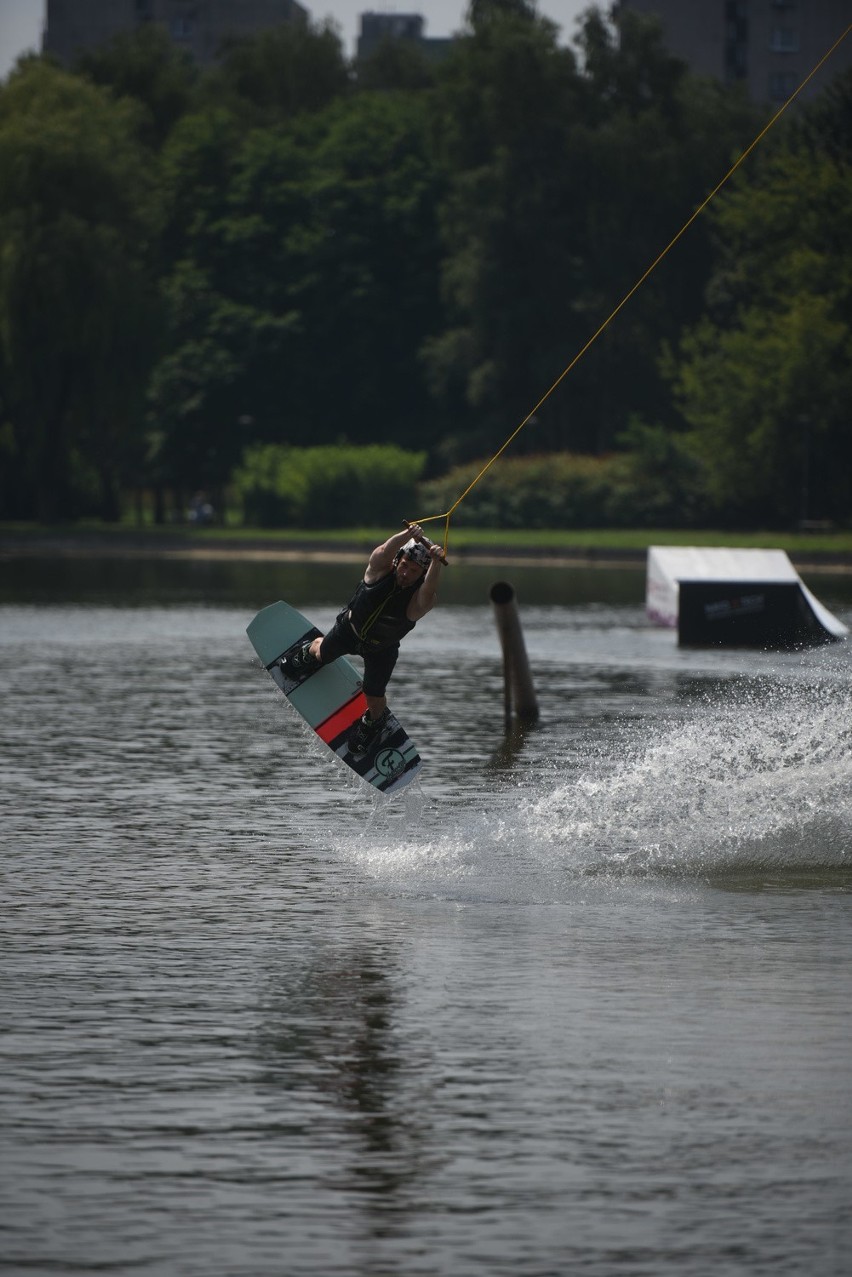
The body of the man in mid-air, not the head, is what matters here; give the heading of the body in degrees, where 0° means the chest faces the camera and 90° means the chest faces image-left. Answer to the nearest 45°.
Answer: approximately 0°

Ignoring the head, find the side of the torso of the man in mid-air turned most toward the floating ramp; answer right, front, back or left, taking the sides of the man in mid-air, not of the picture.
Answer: back

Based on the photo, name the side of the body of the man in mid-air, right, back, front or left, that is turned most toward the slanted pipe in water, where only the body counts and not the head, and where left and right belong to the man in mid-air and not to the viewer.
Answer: back
